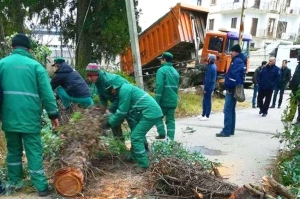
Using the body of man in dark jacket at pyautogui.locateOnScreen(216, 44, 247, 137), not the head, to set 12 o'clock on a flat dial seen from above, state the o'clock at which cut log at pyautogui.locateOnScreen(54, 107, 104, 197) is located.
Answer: The cut log is roughly at 10 o'clock from the man in dark jacket.

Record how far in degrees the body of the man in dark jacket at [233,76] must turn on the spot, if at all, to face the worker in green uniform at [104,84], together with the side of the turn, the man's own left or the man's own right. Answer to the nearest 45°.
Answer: approximately 45° to the man's own left

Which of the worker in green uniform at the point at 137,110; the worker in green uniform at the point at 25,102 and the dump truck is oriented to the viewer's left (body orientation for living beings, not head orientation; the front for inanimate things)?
the worker in green uniform at the point at 137,110

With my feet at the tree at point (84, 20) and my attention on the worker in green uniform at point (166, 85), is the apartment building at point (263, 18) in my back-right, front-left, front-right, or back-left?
back-left

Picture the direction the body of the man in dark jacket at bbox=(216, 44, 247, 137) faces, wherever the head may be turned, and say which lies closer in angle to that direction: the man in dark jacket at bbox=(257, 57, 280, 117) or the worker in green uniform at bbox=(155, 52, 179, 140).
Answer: the worker in green uniform

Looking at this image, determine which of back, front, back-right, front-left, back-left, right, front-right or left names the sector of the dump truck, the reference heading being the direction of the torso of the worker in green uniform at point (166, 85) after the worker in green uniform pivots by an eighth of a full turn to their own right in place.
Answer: front

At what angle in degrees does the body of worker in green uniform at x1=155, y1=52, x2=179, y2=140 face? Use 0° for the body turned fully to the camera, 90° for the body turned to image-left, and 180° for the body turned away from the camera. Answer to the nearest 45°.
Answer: approximately 135°

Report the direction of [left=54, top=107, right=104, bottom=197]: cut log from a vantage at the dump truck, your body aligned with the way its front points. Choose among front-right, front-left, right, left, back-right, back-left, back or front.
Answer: front-right

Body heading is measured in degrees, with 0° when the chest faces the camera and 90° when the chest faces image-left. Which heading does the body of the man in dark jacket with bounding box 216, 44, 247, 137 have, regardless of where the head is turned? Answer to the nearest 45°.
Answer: approximately 90°
